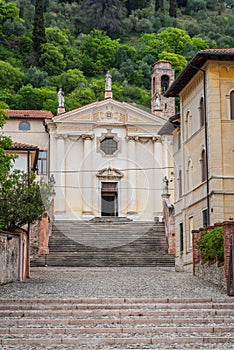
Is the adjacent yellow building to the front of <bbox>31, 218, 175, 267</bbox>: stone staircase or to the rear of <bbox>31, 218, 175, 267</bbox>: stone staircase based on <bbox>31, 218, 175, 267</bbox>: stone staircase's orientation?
to the front

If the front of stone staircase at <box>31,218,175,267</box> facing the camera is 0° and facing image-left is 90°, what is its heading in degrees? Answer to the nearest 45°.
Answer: approximately 0°

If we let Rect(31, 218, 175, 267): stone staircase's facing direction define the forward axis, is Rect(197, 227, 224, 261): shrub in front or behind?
in front

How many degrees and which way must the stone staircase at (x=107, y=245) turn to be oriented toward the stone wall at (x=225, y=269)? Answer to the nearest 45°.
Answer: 0° — it already faces it

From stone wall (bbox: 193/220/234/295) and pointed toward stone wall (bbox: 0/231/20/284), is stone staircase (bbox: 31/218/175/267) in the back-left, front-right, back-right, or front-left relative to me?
front-right
